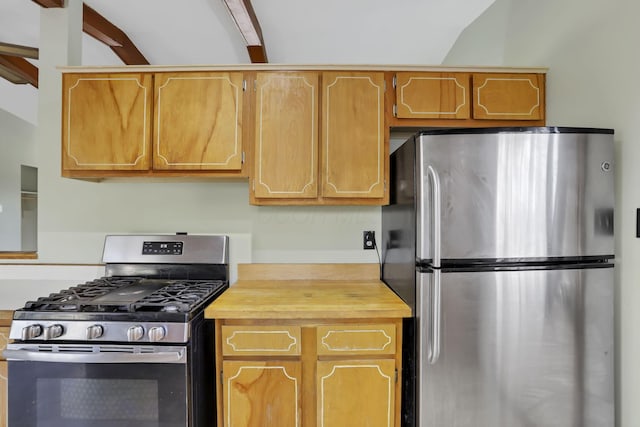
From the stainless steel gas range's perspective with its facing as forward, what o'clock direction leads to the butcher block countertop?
The butcher block countertop is roughly at 8 o'clock from the stainless steel gas range.

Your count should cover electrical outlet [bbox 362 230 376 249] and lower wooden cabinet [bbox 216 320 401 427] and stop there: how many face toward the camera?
2

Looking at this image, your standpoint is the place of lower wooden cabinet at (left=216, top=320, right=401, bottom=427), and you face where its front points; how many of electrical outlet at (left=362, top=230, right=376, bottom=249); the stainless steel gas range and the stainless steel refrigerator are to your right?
1

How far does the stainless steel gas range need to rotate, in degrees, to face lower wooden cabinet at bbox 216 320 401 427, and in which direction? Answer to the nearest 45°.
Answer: approximately 90° to its left

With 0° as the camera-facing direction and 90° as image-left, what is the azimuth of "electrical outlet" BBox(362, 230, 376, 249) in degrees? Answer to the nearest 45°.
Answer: approximately 0°

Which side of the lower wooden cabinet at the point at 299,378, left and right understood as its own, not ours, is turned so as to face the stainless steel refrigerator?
left

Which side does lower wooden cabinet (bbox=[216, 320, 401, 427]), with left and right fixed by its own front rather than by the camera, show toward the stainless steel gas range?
right

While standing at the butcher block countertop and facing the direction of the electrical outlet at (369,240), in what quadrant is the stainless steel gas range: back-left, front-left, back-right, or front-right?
back-left
